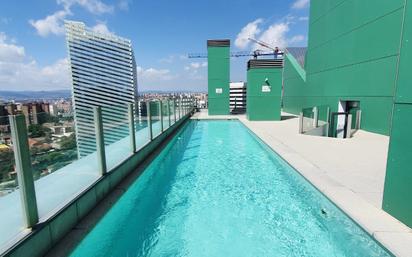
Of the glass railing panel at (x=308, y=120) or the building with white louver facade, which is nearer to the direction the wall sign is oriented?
the glass railing panel

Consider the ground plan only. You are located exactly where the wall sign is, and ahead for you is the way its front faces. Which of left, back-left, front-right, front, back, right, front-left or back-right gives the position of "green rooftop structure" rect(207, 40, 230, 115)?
back-right

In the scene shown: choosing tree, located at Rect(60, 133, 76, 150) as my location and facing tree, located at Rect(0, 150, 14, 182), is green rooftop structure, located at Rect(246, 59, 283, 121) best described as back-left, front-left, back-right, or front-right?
front-left

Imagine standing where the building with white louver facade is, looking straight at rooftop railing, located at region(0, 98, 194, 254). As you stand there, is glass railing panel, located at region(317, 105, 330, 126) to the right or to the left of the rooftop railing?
left

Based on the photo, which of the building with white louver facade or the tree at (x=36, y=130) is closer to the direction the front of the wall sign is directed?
the tree

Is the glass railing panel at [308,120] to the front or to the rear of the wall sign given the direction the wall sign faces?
to the front

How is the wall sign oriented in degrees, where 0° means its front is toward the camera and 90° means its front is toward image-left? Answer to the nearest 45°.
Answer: approximately 0°
